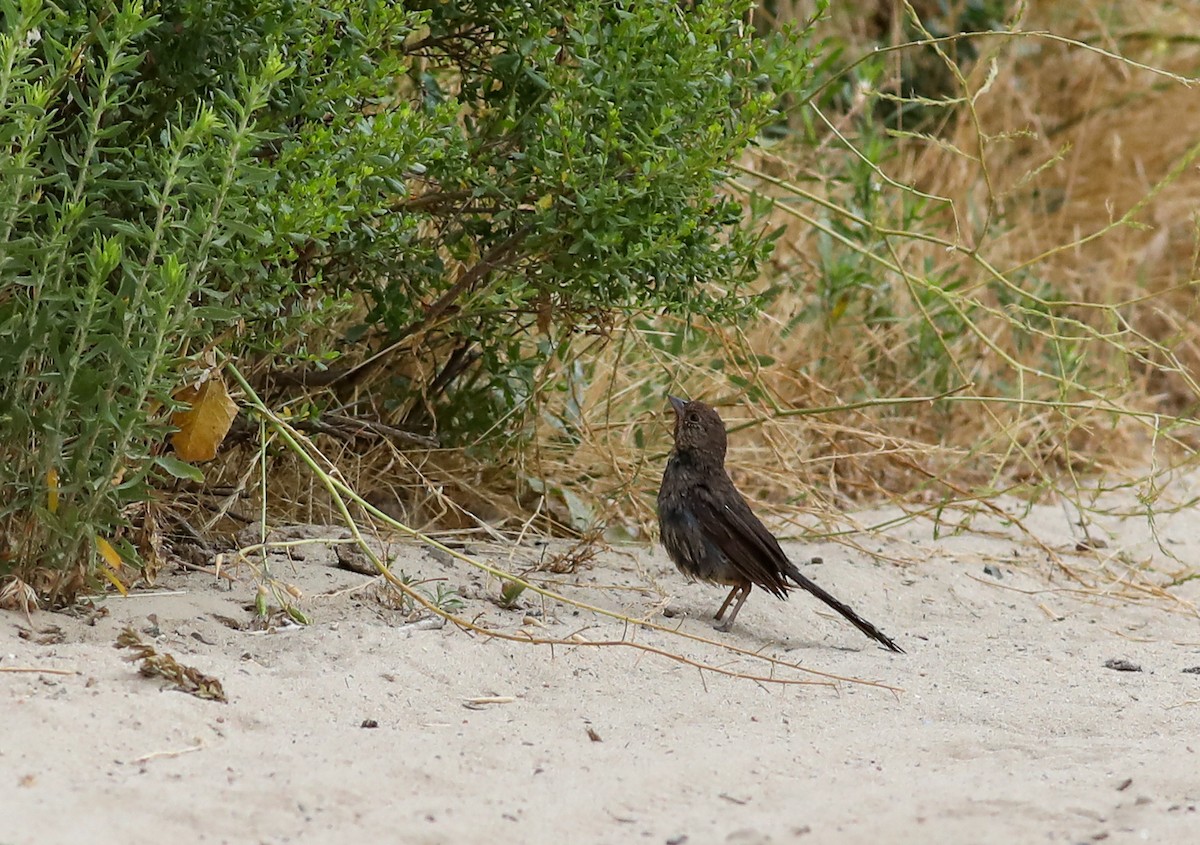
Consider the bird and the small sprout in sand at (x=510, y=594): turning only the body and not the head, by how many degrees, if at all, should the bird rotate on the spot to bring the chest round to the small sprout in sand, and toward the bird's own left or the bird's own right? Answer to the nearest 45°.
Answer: approximately 45° to the bird's own left

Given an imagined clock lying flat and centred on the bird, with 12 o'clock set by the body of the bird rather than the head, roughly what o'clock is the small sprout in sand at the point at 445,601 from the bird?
The small sprout in sand is roughly at 12 o'clock from the bird.

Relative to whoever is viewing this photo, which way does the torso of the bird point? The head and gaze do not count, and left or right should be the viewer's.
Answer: facing to the left of the viewer

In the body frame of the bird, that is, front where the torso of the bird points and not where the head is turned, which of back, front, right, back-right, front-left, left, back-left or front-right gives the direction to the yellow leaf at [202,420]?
front-left
